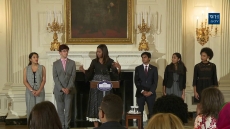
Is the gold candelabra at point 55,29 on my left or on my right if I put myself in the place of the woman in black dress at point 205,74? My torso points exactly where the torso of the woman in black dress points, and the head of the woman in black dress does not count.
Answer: on my right

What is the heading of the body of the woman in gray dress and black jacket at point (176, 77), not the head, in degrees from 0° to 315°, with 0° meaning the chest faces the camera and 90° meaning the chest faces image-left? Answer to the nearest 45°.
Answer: approximately 0°

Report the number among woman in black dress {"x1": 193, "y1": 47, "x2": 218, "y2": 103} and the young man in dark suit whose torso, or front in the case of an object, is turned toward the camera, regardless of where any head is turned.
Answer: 2

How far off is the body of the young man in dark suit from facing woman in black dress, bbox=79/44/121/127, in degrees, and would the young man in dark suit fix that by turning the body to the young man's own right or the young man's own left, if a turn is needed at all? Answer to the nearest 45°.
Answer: approximately 45° to the young man's own right

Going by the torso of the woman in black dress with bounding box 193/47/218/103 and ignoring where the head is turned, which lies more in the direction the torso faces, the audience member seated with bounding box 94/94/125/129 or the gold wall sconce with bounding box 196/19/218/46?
the audience member seated

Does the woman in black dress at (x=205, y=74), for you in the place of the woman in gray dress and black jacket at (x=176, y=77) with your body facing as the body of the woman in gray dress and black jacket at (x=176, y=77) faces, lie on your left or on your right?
on your left

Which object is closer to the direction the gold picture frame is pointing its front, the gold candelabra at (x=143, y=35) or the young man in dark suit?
the young man in dark suit

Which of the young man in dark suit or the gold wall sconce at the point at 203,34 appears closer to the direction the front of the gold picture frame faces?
the young man in dark suit

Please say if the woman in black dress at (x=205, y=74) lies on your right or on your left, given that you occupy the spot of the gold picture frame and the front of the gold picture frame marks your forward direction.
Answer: on your left

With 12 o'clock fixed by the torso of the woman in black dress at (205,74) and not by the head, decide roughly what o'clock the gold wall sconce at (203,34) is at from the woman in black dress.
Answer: The gold wall sconce is roughly at 6 o'clock from the woman in black dress.

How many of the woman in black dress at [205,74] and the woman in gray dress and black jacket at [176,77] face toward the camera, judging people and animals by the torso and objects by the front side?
2

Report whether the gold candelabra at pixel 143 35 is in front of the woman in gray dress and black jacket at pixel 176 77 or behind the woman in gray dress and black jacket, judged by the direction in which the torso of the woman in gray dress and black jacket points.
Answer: behind
